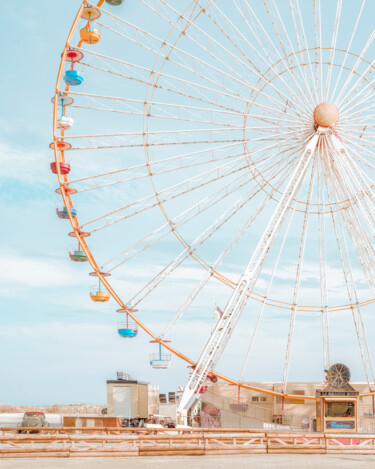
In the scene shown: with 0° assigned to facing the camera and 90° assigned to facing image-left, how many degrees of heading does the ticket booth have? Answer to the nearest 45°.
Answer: approximately 0°
